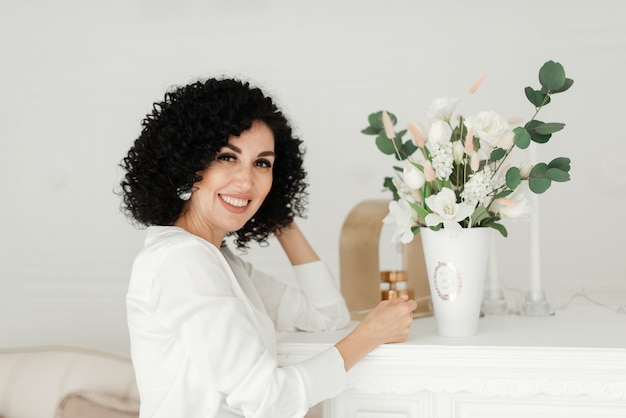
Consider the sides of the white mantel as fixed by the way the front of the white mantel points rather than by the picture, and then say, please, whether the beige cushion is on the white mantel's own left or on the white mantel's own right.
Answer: on the white mantel's own right

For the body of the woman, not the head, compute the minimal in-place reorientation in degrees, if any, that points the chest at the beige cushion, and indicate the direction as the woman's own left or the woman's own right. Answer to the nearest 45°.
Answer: approximately 135° to the woman's own left

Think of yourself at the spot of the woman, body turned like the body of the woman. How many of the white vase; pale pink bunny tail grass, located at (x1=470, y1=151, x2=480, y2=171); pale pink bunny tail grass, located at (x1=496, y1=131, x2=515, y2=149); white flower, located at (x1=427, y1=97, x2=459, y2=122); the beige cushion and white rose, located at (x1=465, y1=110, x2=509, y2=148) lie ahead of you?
5

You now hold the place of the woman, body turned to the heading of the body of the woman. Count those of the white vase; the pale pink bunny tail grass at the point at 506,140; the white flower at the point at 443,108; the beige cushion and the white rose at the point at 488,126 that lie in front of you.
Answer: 4

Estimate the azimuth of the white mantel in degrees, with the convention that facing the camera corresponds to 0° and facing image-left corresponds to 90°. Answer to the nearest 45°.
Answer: approximately 0°

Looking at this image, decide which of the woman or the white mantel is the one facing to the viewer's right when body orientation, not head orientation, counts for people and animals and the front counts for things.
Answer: the woman

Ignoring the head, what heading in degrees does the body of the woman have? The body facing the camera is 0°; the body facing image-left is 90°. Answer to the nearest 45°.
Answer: approximately 270°

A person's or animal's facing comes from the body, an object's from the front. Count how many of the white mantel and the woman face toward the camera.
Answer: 1

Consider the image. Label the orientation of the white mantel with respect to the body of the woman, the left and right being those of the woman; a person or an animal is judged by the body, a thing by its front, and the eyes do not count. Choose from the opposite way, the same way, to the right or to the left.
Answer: to the right

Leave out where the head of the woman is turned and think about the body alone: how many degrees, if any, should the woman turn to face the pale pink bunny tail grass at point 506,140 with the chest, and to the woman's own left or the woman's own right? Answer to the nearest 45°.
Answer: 0° — they already face it

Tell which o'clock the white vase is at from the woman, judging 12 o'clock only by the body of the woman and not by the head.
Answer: The white vase is roughly at 12 o'clock from the woman.

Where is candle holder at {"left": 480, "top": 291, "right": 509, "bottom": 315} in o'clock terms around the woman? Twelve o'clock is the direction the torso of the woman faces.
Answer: The candle holder is roughly at 11 o'clock from the woman.
